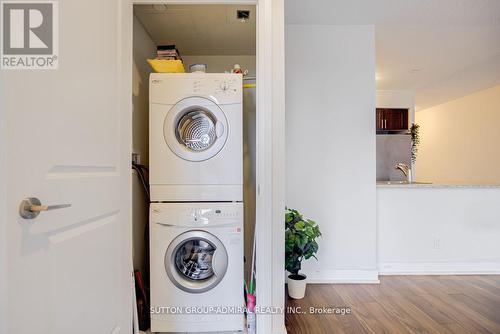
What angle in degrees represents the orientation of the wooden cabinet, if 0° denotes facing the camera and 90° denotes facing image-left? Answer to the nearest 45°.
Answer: approximately 0°

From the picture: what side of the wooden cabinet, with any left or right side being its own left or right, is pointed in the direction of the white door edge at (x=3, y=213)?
front

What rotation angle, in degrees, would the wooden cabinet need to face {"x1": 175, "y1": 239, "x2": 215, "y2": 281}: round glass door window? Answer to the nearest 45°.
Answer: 0° — it already faces it

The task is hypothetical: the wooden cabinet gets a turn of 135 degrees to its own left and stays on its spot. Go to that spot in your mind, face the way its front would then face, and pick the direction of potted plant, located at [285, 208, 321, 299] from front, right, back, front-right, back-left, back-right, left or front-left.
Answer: back-right

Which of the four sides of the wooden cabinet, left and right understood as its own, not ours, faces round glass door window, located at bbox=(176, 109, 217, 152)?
front
